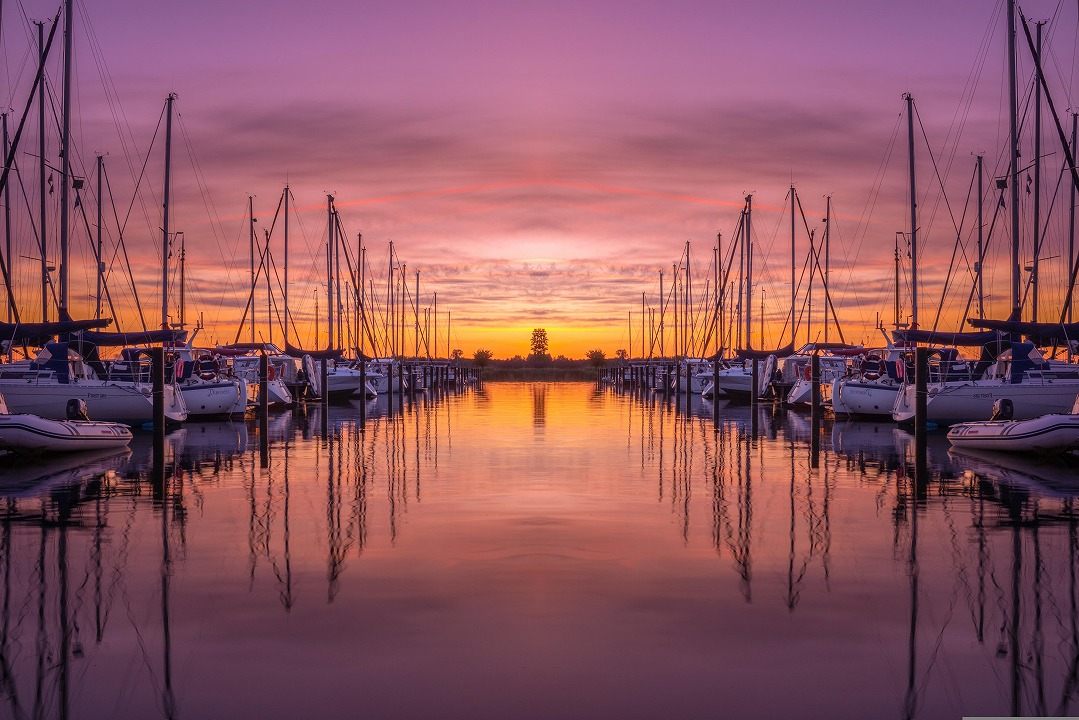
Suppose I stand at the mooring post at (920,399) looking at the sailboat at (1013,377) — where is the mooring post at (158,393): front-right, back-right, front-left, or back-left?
back-left

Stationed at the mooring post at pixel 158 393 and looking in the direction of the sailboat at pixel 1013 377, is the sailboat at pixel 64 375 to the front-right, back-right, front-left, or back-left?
back-left

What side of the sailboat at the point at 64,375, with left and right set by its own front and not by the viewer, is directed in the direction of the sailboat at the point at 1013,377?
back

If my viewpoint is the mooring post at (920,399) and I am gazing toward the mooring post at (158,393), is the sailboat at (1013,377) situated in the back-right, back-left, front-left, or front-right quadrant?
back-right

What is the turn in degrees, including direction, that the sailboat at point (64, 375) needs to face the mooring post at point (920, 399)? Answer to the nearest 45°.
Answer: approximately 135° to its left
